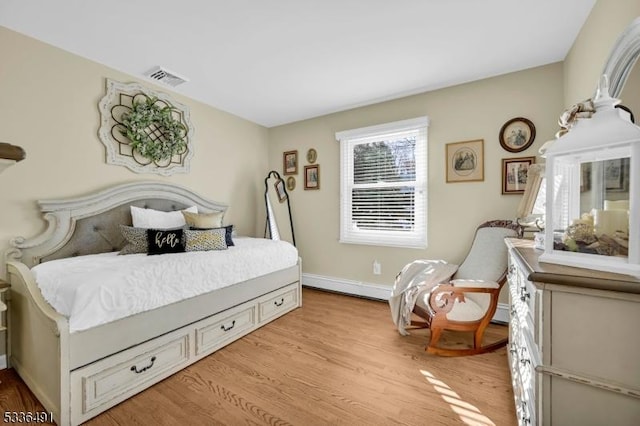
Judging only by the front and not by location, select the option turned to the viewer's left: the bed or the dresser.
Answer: the dresser

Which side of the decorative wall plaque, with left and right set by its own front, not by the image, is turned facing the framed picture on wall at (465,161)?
front

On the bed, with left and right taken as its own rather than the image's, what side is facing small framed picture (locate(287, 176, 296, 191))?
left

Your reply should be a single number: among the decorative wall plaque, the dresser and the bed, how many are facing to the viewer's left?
1

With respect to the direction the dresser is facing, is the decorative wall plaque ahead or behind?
ahead

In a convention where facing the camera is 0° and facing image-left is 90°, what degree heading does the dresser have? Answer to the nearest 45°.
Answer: approximately 90°

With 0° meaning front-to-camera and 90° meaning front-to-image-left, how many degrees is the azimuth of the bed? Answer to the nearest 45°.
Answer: approximately 315°

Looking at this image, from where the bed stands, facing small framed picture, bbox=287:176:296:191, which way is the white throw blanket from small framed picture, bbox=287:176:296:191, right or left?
right

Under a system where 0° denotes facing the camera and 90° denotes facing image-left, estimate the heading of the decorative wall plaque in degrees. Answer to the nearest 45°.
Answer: approximately 315°

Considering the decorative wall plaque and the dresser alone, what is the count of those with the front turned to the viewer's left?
1
